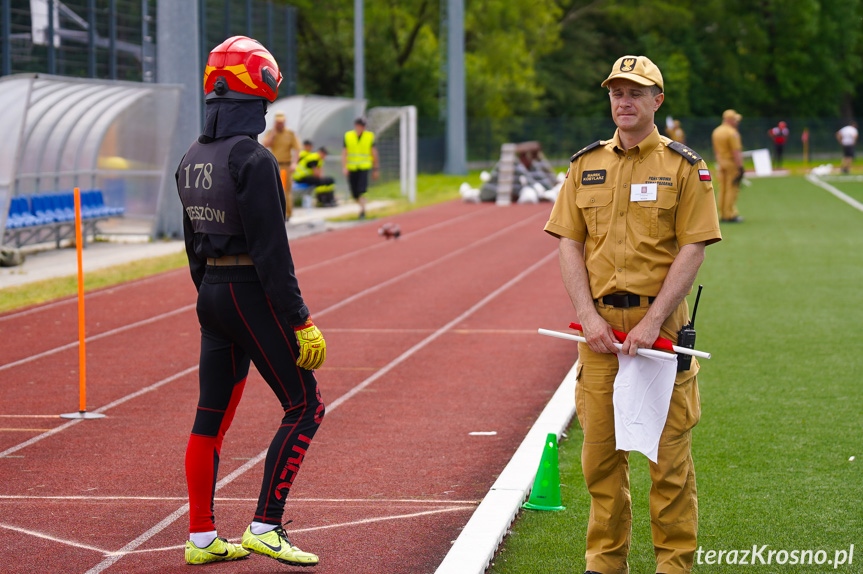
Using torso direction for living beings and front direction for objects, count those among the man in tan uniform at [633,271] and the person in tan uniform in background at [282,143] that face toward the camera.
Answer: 2

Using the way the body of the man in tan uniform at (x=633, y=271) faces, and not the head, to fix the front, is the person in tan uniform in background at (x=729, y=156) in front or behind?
behind

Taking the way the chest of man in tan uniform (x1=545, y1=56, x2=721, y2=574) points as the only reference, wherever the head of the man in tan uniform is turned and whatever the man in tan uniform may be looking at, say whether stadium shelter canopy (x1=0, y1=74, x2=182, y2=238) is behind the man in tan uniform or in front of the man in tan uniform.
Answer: behind

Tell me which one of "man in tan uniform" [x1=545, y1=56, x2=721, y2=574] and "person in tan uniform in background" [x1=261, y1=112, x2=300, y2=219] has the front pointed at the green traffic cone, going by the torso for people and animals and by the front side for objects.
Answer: the person in tan uniform in background

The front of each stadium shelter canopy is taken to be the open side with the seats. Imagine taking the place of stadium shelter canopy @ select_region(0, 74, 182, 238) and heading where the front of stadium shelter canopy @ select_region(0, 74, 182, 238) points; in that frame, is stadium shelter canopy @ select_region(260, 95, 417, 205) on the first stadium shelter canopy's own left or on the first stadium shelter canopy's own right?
on the first stadium shelter canopy's own left

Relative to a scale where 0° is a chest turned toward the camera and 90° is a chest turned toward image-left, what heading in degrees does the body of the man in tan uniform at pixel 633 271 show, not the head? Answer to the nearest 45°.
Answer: approximately 0°

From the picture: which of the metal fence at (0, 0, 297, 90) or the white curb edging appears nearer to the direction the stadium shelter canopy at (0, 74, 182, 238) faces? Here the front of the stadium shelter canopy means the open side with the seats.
the white curb edging

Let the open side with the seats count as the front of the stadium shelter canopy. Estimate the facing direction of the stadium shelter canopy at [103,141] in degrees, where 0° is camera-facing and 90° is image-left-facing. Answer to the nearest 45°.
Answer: approximately 315°

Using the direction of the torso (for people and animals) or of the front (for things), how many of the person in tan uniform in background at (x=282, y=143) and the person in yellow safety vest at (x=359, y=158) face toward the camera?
2
